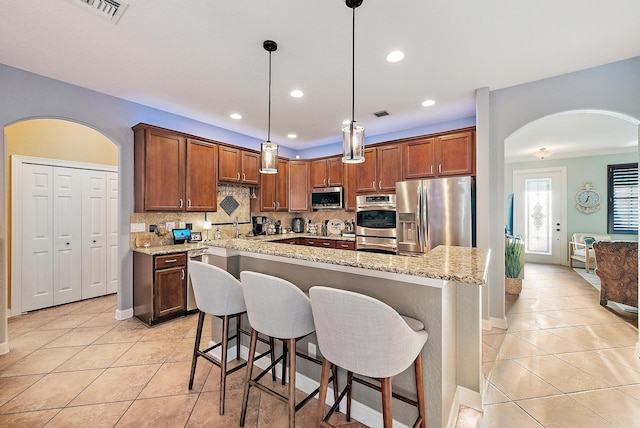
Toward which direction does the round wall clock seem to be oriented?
toward the camera

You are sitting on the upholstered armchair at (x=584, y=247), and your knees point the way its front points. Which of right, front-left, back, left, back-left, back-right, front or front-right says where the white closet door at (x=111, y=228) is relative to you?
right

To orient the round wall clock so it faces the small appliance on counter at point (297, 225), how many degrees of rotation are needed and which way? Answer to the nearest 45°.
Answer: approximately 45° to its right

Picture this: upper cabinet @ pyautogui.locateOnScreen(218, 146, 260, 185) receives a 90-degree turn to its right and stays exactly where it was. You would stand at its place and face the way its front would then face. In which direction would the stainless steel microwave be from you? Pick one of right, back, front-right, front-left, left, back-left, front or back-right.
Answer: back-left

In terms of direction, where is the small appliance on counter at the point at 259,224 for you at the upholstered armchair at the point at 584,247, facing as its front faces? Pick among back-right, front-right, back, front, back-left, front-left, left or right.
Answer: right

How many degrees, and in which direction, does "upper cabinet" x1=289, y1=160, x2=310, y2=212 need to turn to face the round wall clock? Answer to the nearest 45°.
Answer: approximately 90° to its left

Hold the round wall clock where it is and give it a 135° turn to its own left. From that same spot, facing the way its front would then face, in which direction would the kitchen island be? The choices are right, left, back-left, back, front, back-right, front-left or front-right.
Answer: back-right

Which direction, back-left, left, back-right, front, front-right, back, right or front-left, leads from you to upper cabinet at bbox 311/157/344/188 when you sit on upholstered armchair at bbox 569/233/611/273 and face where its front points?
right

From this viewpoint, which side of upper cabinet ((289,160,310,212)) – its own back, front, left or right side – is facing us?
front

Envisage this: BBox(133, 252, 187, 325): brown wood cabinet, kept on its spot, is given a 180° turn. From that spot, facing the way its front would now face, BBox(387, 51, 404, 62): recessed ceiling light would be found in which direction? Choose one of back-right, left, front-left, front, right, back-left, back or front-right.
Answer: back

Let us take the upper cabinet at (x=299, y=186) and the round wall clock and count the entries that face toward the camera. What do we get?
2
